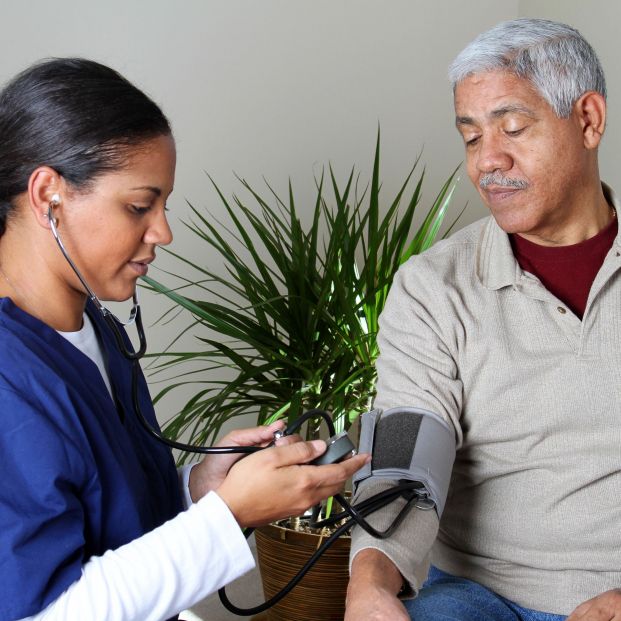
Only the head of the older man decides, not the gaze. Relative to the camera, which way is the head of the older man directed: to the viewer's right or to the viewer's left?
to the viewer's left

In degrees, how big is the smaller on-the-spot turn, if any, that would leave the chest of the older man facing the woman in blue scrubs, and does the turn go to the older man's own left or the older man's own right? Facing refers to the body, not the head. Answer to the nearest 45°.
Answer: approximately 45° to the older man's own right

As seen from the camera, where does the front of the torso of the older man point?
toward the camera

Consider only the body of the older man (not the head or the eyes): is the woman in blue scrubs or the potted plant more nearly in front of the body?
the woman in blue scrubs

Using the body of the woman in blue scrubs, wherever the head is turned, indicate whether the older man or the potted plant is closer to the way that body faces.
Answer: the older man

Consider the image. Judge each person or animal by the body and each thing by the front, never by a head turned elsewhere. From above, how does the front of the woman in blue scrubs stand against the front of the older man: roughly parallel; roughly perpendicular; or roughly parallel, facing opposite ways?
roughly perpendicular

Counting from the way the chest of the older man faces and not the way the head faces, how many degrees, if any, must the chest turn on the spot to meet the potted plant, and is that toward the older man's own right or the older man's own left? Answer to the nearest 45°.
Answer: approximately 135° to the older man's own right

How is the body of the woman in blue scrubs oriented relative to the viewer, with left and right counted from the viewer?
facing to the right of the viewer

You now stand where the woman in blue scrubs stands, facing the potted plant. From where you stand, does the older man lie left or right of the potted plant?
right

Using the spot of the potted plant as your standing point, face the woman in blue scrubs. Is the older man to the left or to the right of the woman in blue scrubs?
left

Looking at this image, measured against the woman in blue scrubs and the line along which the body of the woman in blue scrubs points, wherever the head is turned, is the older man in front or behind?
in front

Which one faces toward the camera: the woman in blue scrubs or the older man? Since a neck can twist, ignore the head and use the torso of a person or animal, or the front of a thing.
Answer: the older man

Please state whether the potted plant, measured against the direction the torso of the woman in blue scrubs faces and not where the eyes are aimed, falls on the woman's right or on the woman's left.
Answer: on the woman's left

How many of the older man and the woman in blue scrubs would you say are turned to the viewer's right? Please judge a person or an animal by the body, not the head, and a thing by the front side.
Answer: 1

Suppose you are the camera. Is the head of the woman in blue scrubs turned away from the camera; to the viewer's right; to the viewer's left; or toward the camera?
to the viewer's right
